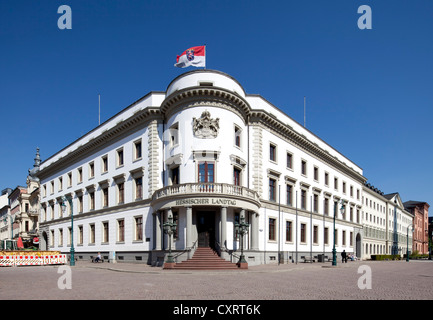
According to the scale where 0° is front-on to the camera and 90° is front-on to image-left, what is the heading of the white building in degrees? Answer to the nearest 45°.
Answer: approximately 0°

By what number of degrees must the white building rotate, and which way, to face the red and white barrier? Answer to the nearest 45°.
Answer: approximately 90° to its right
